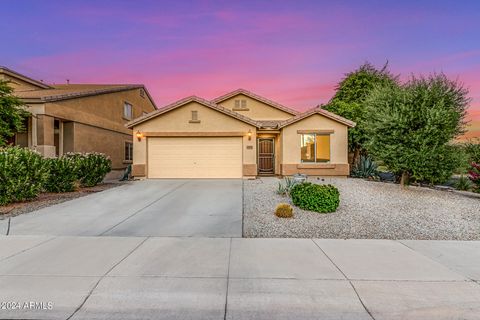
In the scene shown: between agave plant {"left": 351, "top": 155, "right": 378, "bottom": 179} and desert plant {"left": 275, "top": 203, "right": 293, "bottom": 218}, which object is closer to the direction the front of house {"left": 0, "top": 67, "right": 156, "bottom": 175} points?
the desert plant

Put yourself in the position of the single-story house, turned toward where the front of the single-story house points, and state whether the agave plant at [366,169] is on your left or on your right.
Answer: on your left

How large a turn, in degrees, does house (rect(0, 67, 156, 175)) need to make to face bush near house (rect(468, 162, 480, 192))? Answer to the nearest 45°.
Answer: approximately 90° to its left

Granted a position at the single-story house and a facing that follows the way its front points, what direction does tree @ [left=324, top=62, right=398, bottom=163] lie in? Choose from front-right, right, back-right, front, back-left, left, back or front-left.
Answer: back-left

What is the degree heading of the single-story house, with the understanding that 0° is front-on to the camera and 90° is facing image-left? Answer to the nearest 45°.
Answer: approximately 0°

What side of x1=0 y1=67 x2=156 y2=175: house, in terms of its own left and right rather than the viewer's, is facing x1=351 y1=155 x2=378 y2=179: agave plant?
left

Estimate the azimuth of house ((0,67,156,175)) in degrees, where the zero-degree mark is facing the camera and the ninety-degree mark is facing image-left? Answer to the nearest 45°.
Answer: approximately 45°

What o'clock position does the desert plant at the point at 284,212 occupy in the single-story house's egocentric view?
The desert plant is roughly at 11 o'clock from the single-story house.

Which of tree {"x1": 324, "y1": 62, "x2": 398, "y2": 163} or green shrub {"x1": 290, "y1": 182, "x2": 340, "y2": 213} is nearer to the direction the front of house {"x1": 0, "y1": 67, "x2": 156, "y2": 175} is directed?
the green shrub

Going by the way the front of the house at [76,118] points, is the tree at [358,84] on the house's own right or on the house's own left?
on the house's own left

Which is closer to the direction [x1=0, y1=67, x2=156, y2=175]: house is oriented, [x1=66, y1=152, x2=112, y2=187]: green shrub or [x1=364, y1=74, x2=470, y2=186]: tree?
the green shrub
